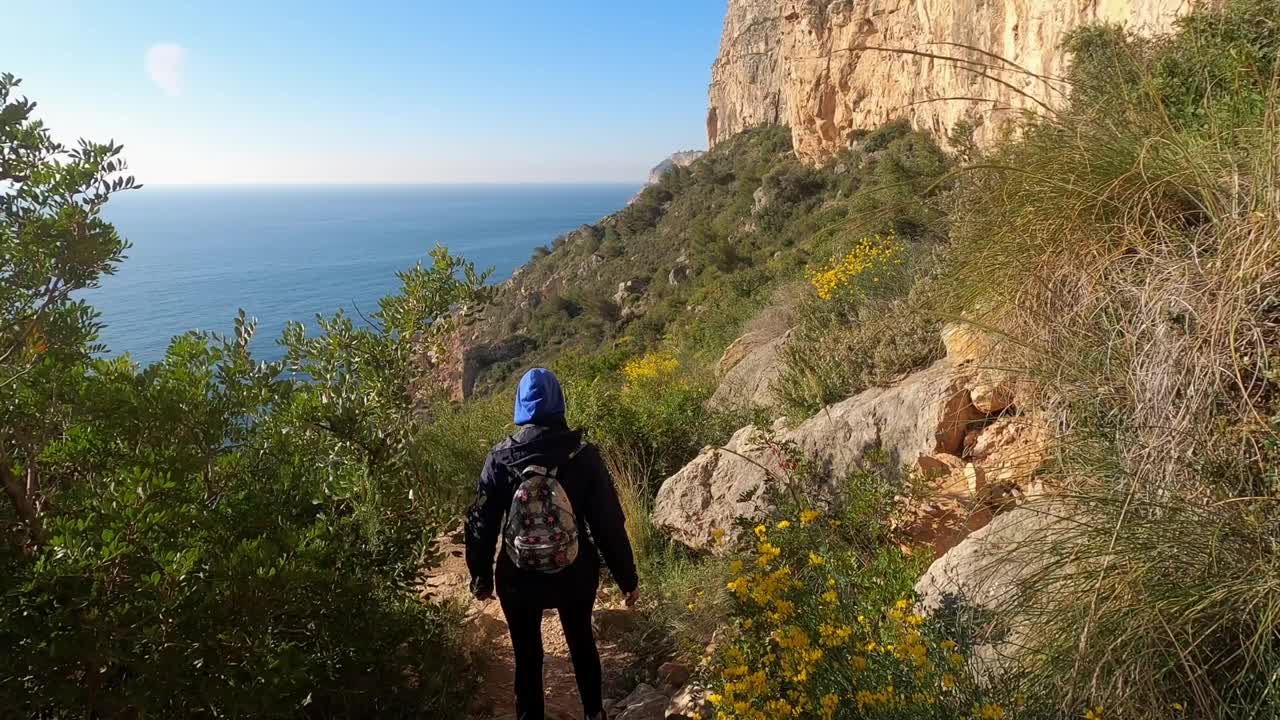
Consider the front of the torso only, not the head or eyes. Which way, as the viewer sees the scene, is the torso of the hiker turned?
away from the camera

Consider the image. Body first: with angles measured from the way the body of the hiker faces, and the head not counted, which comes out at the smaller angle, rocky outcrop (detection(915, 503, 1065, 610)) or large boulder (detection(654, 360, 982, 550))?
the large boulder

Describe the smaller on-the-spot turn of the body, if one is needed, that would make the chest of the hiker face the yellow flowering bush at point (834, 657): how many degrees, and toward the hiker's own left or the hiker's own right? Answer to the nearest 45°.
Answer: approximately 135° to the hiker's own right

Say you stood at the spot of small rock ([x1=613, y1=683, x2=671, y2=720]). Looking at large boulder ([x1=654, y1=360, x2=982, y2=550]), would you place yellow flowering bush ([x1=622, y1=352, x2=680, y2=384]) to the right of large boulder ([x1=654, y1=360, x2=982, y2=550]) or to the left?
left
